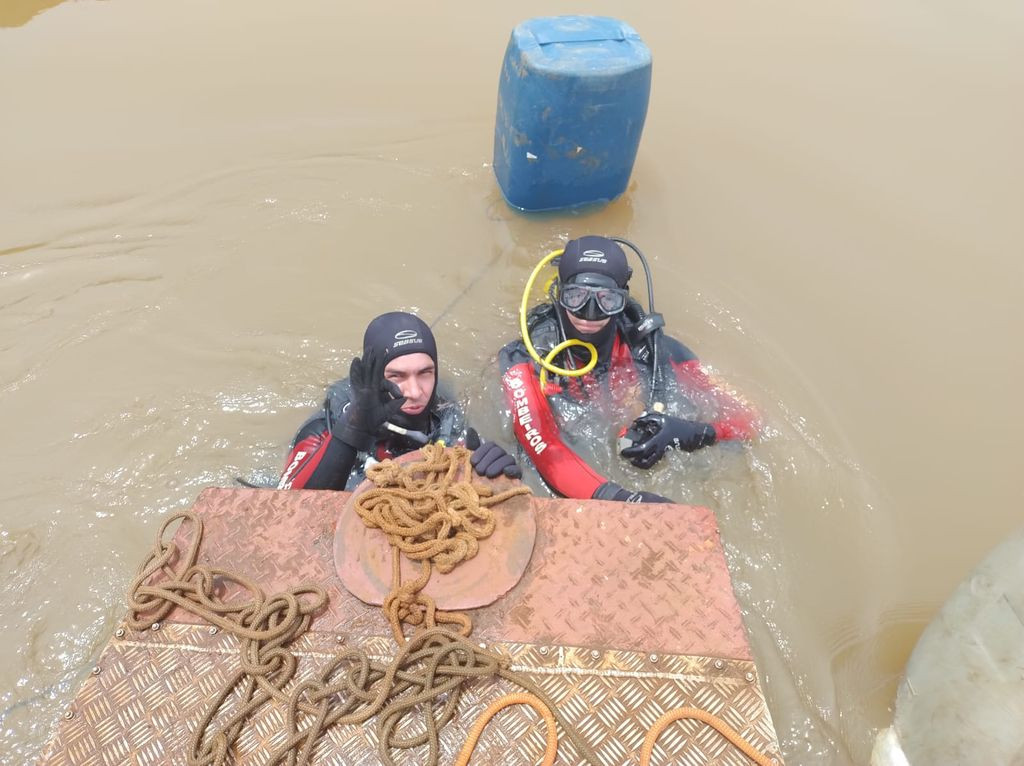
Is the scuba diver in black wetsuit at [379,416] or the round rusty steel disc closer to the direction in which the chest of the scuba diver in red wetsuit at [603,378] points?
the round rusty steel disc

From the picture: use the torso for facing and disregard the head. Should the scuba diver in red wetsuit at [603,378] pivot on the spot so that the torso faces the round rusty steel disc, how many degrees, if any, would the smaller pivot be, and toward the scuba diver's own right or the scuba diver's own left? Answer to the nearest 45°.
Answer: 0° — they already face it

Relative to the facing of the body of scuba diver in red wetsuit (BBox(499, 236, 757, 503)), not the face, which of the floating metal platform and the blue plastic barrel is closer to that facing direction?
the floating metal platform

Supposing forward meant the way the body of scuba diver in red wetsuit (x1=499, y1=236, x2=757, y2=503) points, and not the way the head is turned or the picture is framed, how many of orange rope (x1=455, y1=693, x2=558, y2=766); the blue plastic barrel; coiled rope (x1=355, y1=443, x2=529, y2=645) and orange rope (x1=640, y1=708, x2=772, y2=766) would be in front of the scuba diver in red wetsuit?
3

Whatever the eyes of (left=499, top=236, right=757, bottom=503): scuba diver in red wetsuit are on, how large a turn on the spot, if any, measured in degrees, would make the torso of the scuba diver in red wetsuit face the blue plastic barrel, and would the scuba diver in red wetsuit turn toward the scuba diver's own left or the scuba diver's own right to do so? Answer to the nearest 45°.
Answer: approximately 180°

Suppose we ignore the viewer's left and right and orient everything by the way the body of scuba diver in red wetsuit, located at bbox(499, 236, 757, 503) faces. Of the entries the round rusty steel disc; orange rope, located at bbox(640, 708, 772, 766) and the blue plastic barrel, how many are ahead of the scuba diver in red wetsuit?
2

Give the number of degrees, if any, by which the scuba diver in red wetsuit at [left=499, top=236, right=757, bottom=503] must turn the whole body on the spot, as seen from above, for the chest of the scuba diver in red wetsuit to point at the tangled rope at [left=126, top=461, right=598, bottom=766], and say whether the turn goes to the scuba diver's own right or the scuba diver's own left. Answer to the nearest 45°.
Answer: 0° — they already face it

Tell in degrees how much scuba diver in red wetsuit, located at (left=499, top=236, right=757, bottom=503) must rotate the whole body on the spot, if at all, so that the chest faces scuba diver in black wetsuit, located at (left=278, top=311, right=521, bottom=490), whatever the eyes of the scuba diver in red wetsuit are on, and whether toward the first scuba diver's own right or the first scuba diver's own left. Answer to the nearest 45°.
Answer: approximately 45° to the first scuba diver's own right

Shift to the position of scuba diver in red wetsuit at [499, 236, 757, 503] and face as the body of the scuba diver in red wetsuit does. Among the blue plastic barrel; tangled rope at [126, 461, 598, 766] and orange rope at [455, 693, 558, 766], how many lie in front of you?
2

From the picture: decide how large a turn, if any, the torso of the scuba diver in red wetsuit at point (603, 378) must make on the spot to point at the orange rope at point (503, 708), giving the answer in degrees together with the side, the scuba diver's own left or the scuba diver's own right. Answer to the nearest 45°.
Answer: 0° — they already face it

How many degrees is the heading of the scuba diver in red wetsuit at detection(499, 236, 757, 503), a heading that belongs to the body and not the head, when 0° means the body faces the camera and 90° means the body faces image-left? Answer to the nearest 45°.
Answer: approximately 0°

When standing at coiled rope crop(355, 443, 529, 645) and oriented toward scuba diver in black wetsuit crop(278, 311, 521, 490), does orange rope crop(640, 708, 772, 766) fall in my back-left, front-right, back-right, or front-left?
back-right
